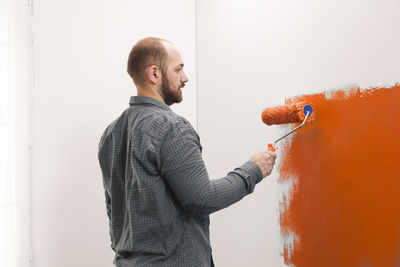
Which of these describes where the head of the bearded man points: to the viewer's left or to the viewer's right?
to the viewer's right

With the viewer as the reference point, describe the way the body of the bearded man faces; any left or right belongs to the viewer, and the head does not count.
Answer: facing away from the viewer and to the right of the viewer
